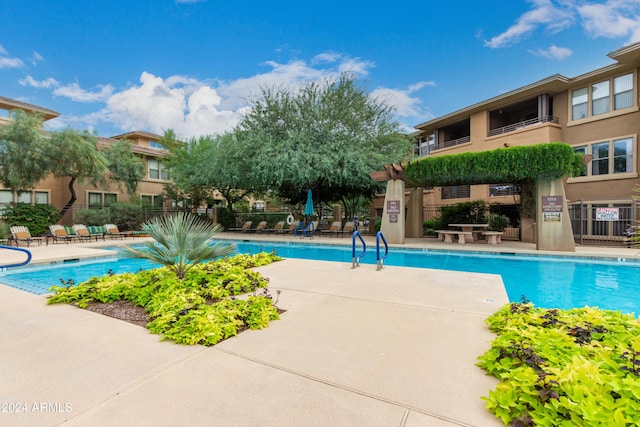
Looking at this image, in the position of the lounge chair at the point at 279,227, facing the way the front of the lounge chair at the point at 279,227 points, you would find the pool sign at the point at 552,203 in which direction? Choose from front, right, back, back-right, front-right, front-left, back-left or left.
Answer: left

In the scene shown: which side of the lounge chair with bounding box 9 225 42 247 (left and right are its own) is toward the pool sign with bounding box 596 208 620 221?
front

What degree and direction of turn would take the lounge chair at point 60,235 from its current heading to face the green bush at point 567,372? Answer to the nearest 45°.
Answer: approximately 45° to its right

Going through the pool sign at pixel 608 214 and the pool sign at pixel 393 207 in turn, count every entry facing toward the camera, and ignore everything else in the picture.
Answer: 2

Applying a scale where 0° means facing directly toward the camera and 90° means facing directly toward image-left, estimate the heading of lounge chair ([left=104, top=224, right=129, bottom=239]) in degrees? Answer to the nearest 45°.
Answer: approximately 315°

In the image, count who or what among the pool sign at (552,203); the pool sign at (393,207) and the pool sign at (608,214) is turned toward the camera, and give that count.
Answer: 3

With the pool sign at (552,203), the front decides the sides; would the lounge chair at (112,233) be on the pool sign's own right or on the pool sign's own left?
on the pool sign's own right

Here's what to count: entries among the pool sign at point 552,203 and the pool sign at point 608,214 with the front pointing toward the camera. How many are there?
2
